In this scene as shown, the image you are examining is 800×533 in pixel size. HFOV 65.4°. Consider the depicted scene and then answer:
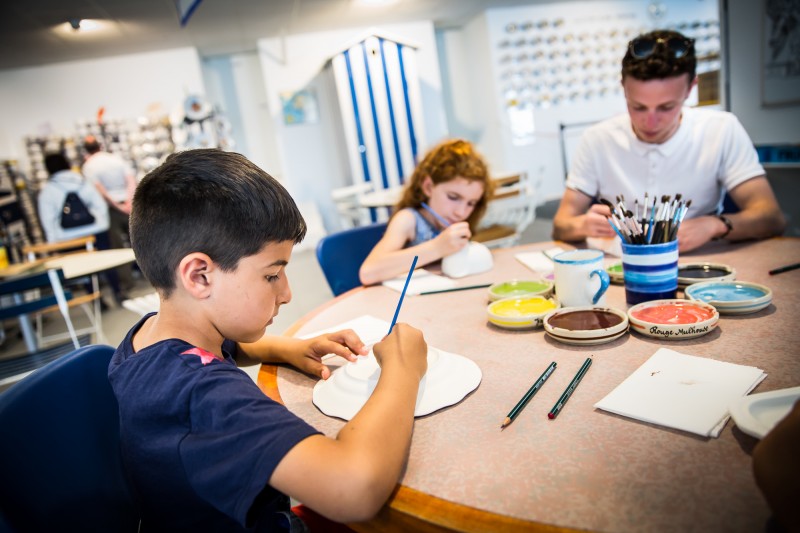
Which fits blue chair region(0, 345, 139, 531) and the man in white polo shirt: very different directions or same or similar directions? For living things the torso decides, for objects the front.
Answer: very different directions

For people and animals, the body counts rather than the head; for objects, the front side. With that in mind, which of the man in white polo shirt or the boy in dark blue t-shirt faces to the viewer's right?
the boy in dark blue t-shirt

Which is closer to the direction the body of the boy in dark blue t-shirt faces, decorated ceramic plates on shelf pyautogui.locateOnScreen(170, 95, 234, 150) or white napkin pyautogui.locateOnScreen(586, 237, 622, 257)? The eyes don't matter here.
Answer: the white napkin

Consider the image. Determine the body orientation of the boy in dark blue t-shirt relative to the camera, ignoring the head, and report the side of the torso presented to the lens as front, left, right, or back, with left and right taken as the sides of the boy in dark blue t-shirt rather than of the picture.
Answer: right

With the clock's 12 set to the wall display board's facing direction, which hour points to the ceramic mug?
The ceramic mug is roughly at 12 o'clock from the wall display board.

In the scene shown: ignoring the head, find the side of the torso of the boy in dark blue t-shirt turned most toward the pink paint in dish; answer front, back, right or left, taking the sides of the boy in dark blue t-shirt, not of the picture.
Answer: front

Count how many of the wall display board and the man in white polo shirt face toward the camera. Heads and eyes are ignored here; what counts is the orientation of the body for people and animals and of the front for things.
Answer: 2

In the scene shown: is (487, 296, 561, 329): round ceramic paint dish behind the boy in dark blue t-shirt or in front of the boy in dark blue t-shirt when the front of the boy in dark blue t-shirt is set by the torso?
in front
